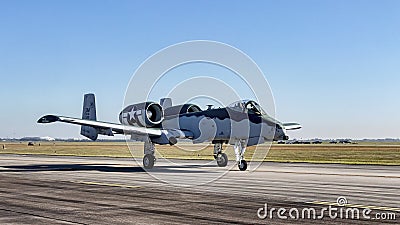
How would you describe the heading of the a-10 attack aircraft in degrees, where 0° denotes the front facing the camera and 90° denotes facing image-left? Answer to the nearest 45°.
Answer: approximately 315°
